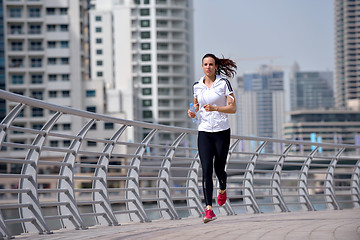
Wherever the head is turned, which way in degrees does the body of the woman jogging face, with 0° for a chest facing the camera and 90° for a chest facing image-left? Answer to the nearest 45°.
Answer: approximately 0°
